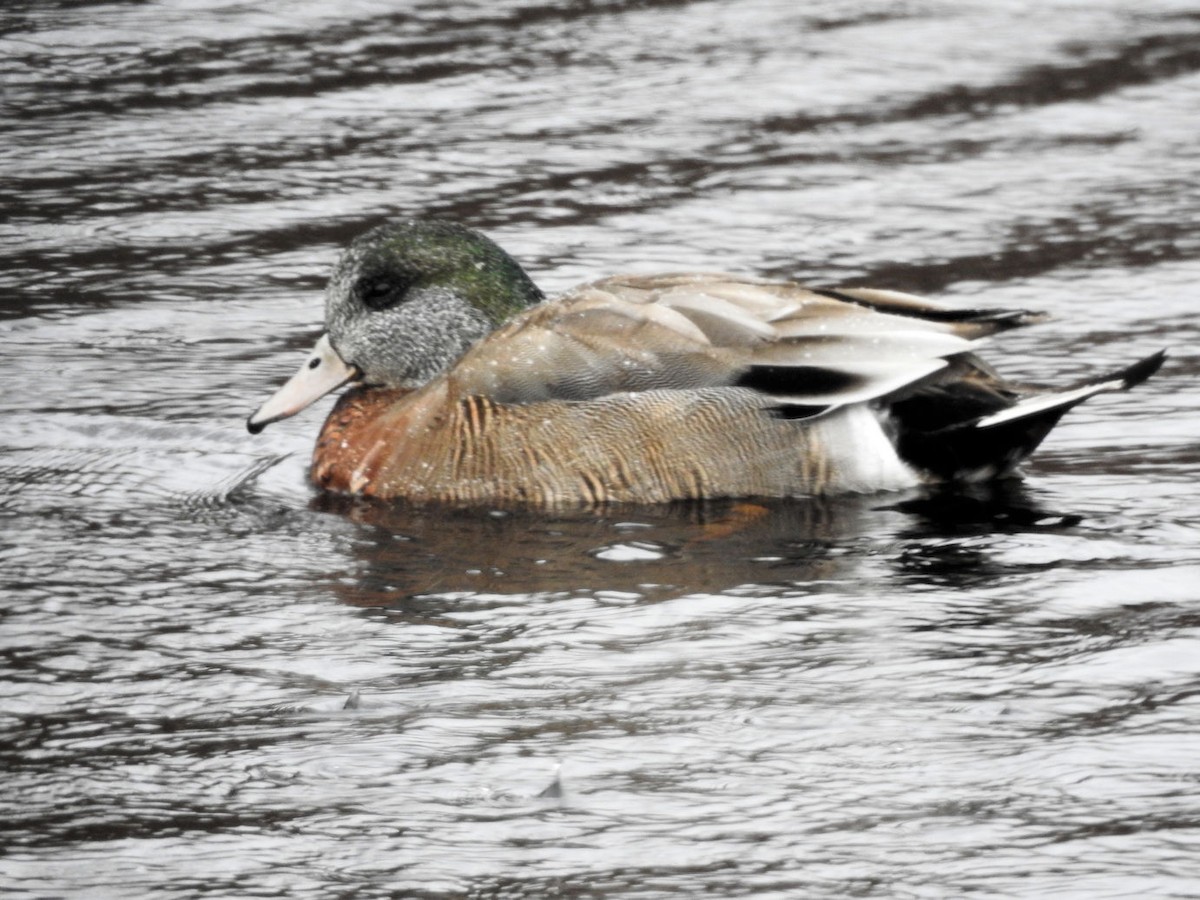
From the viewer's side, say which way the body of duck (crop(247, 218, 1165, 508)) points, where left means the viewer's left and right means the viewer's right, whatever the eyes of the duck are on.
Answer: facing to the left of the viewer
